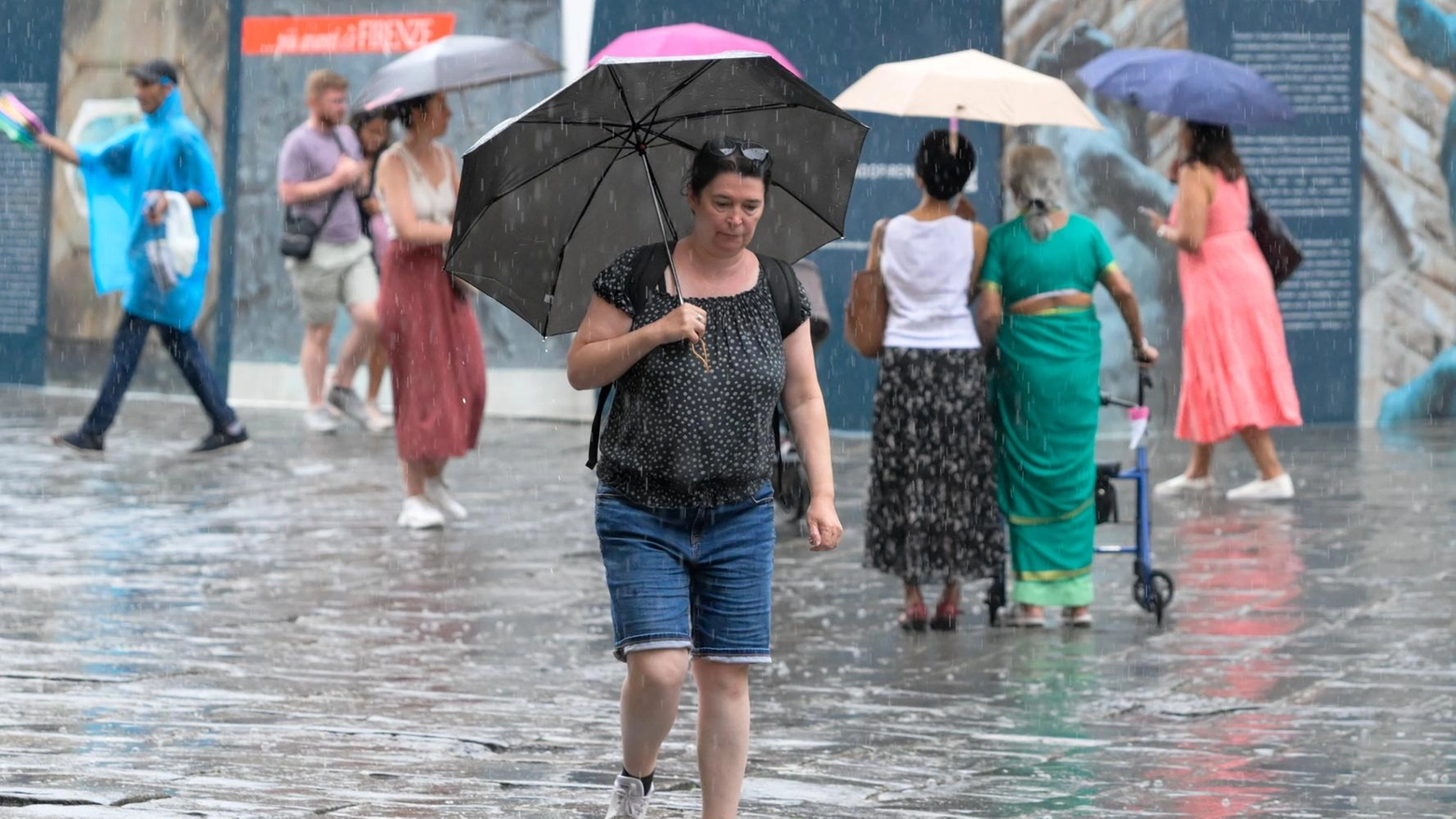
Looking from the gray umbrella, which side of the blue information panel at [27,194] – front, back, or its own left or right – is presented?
front

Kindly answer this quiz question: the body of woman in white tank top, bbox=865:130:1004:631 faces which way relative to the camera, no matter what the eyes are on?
away from the camera

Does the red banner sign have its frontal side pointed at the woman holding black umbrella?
yes

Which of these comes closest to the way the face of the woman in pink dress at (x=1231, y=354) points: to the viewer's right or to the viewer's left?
to the viewer's left

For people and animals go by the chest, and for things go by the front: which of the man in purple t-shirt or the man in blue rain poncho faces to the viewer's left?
the man in blue rain poncho

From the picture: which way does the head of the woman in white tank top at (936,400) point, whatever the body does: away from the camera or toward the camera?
away from the camera

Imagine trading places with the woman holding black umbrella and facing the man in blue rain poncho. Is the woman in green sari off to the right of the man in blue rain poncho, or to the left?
right

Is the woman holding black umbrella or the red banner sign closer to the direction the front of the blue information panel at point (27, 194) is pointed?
the woman holding black umbrella

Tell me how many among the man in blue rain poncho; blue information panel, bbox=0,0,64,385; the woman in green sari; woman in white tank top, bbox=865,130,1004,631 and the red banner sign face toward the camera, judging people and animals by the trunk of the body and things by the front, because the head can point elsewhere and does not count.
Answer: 2

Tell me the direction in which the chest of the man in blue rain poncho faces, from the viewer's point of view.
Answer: to the viewer's left

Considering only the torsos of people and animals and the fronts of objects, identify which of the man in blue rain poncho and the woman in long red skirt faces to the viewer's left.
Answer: the man in blue rain poncho

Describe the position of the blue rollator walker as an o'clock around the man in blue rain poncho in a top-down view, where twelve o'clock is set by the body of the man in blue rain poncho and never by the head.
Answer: The blue rollator walker is roughly at 8 o'clock from the man in blue rain poncho.
